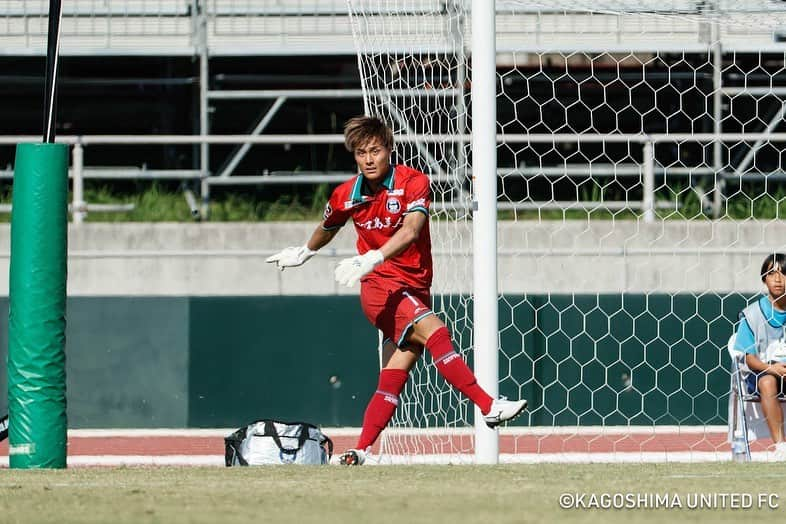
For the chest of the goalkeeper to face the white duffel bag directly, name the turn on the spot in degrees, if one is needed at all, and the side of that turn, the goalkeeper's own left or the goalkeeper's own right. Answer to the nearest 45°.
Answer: approximately 90° to the goalkeeper's own right

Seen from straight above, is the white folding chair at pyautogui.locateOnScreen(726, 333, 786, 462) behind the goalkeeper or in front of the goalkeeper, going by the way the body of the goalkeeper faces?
behind

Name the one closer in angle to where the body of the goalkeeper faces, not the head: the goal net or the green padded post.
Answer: the green padded post

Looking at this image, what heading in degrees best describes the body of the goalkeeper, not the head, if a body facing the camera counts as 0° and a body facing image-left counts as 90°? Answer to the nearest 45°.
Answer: approximately 45°

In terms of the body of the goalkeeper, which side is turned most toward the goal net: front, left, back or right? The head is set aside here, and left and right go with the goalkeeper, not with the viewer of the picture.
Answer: back

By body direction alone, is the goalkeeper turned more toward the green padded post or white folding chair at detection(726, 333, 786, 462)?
the green padded post
